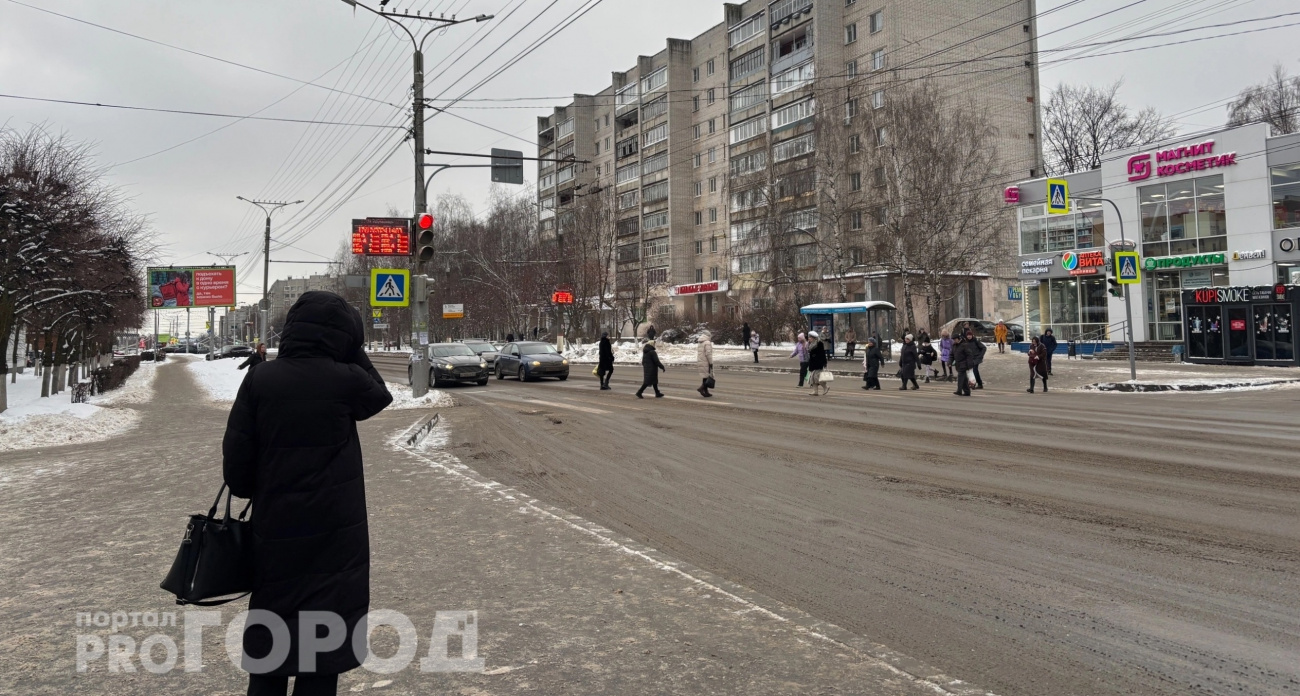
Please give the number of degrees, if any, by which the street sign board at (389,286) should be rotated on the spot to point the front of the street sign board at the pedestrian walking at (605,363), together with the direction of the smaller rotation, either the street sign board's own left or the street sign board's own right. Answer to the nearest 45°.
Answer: approximately 135° to the street sign board's own left

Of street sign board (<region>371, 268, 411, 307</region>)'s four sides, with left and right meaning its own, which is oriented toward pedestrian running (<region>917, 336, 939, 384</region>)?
left

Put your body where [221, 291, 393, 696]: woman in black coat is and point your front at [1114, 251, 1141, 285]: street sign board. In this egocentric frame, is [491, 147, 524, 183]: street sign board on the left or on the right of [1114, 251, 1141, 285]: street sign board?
left

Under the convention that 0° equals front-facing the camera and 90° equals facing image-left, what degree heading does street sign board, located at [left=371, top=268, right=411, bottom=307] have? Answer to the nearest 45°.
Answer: approximately 0°

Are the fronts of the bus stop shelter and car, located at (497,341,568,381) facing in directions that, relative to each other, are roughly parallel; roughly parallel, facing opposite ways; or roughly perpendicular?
roughly perpendicular

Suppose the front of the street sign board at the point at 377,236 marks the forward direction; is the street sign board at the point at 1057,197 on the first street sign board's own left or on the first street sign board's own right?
on the first street sign board's own left

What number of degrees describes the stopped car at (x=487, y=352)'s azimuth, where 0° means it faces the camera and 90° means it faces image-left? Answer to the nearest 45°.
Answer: approximately 315°

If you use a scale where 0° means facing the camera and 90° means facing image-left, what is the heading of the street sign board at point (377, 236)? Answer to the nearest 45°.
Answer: approximately 0°

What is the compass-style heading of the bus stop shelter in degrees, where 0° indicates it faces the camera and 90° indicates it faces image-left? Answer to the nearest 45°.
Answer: approximately 45°

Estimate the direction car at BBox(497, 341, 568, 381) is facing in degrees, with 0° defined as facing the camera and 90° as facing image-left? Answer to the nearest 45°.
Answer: approximately 315°

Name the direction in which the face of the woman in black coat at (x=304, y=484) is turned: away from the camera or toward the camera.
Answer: away from the camera

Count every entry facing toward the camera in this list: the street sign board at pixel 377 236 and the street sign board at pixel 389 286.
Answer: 2

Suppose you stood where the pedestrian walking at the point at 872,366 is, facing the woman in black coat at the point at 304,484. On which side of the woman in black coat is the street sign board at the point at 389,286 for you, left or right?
right
